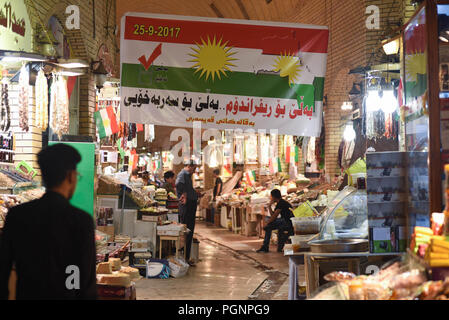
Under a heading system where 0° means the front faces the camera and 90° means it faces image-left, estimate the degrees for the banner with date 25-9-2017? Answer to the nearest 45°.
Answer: approximately 0°

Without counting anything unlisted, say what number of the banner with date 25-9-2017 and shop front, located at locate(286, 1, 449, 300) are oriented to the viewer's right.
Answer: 0

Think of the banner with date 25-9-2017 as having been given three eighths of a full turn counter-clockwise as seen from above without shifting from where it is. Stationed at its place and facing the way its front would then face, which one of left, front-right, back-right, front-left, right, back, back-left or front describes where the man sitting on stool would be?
front-left

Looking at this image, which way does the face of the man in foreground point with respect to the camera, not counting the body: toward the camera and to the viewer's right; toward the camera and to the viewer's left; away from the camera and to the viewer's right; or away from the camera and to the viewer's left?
away from the camera and to the viewer's right

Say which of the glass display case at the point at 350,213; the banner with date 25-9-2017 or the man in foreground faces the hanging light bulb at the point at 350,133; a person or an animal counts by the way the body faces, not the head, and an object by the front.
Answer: the man in foreground

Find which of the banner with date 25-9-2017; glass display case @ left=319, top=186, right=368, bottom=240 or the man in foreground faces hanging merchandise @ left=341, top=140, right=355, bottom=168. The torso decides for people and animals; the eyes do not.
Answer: the man in foreground

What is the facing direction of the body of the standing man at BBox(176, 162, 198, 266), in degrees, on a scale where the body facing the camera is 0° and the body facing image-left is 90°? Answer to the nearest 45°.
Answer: approximately 270°

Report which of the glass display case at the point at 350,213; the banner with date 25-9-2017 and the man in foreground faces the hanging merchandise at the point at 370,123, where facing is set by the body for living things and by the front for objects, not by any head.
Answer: the man in foreground

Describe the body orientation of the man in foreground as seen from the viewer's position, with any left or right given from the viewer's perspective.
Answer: facing away from the viewer and to the right of the viewer

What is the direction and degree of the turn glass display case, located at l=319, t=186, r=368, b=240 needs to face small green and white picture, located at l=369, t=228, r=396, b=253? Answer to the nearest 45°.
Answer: approximately 90° to its left

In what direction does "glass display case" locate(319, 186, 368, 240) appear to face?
to the viewer's left

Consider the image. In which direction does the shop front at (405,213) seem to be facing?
to the viewer's left

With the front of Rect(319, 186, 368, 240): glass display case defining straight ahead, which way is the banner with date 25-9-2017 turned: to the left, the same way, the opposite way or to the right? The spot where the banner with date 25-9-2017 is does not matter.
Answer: to the left
